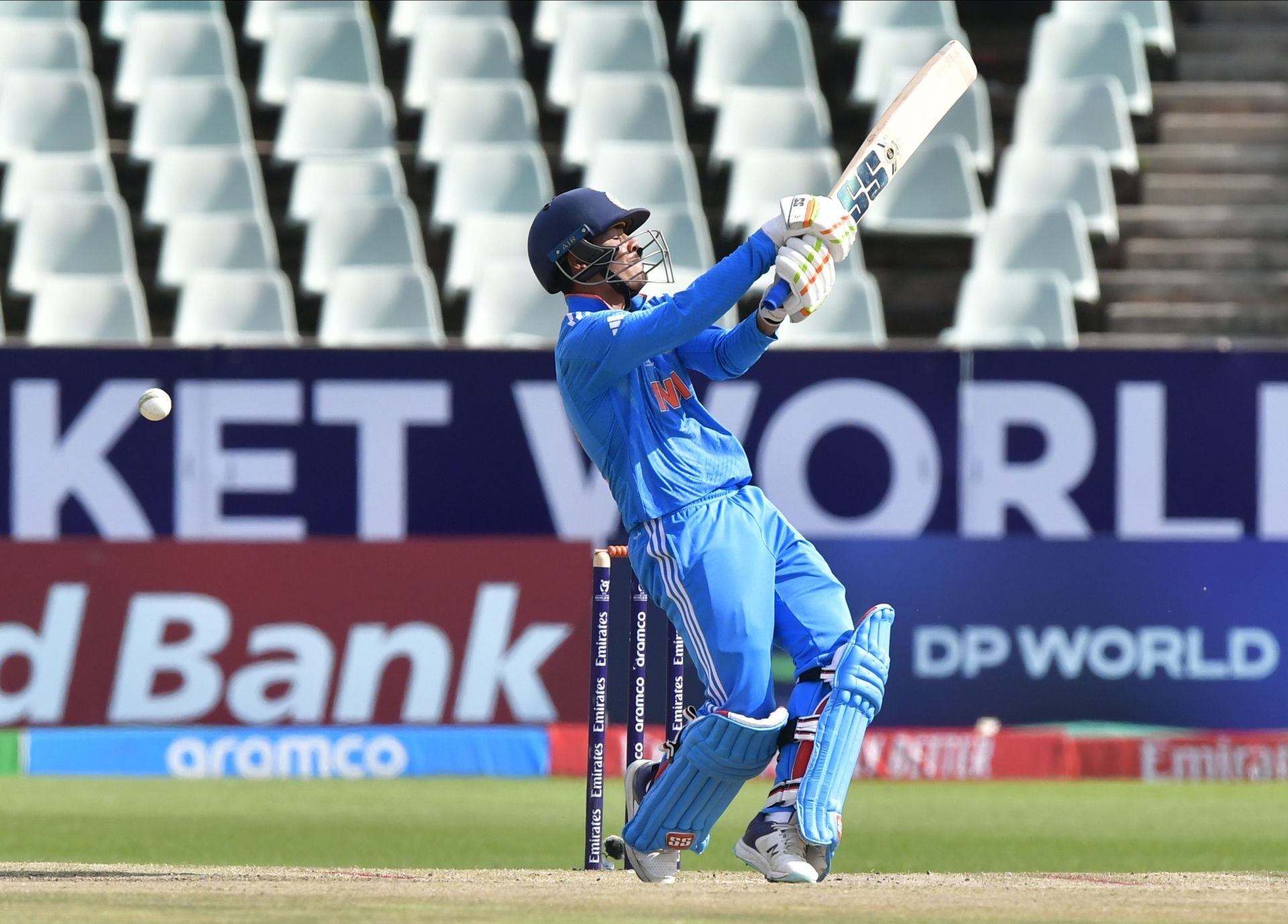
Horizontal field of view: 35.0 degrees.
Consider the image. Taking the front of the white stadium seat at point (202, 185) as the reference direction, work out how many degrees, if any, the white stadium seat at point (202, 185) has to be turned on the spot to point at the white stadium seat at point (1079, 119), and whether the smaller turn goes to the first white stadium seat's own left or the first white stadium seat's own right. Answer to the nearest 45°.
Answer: approximately 90° to the first white stadium seat's own left

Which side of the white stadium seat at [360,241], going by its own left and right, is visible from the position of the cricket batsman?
front

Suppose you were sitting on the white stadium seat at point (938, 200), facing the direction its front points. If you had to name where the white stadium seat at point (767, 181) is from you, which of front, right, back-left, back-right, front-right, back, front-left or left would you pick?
right

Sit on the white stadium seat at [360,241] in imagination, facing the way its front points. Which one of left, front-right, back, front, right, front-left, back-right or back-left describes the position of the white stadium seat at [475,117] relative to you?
back-left

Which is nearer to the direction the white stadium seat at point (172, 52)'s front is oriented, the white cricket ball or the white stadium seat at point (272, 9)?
the white cricket ball

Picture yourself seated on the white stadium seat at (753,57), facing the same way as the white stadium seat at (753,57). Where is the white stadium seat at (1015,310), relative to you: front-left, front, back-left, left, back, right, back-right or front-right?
front-left

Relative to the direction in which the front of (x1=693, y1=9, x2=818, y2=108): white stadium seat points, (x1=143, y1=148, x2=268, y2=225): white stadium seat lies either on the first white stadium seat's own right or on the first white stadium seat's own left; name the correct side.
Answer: on the first white stadium seat's own right

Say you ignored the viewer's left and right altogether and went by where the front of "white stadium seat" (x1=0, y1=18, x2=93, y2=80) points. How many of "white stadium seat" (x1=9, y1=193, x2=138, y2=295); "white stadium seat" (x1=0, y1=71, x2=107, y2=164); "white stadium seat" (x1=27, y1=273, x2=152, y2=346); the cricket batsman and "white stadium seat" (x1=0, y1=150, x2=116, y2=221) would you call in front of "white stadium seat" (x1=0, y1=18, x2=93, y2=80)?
5

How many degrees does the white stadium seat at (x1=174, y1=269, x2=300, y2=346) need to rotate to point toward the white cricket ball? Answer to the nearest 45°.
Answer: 0° — it already faces it

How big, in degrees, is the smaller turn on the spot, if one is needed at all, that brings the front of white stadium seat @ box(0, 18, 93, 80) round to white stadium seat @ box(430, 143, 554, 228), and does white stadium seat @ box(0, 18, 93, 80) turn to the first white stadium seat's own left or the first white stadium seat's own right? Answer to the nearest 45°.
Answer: approximately 45° to the first white stadium seat's own left

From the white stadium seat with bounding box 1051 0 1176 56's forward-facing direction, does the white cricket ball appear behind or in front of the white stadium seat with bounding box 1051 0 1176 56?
in front

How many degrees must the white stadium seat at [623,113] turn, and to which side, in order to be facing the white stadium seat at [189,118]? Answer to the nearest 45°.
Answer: approximately 90° to its right
